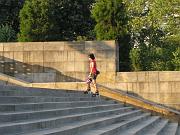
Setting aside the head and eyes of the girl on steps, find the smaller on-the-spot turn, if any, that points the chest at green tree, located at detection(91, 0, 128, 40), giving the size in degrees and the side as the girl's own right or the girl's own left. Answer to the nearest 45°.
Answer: approximately 90° to the girl's own right

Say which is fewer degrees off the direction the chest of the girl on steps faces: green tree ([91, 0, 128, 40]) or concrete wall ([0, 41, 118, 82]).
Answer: the concrete wall

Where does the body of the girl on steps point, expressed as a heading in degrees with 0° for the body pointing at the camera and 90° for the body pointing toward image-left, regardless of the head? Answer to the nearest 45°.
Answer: approximately 90°
